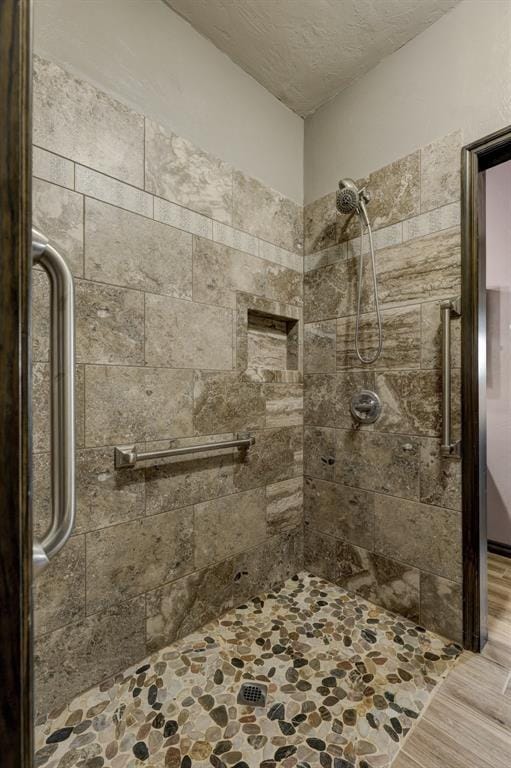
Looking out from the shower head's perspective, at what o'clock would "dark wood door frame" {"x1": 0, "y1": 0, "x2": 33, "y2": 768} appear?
The dark wood door frame is roughly at 11 o'clock from the shower head.

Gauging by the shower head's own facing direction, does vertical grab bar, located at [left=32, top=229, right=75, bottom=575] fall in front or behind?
in front

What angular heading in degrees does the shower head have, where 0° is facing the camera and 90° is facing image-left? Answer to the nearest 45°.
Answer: approximately 45°
